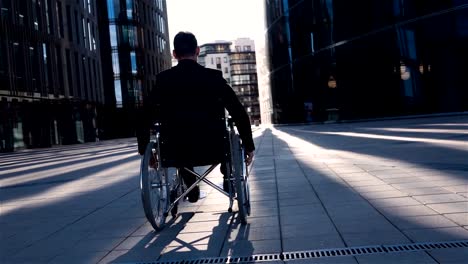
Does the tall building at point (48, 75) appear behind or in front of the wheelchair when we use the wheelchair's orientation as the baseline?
in front

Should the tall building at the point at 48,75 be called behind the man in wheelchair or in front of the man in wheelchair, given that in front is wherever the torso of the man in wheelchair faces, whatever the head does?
in front

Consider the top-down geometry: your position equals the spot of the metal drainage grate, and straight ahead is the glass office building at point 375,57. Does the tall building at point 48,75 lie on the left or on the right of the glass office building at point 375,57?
left

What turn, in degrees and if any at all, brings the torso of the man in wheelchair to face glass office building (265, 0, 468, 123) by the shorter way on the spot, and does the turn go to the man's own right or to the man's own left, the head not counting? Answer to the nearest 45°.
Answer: approximately 45° to the man's own right

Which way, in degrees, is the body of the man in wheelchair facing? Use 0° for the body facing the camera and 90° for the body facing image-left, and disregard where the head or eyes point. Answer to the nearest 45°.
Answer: approximately 180°

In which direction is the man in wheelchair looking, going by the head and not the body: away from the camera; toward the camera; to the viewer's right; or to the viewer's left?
away from the camera

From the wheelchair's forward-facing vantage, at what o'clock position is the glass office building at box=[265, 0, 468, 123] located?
The glass office building is roughly at 1 o'clock from the wheelchair.

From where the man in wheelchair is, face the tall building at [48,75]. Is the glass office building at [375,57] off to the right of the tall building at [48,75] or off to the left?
right

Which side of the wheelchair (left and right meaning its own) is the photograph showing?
back
